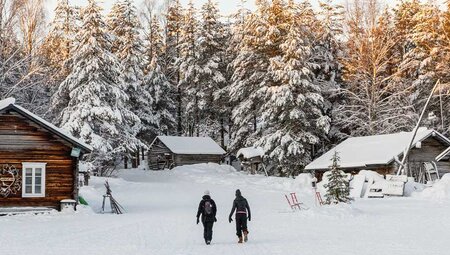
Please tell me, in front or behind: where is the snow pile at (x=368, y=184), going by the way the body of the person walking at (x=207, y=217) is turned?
in front

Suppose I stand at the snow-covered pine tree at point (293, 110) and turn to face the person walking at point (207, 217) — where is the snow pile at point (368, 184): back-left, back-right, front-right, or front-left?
front-left

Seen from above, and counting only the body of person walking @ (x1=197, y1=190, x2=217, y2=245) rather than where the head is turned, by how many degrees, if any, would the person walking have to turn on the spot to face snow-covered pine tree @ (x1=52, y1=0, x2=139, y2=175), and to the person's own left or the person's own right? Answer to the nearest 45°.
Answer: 0° — they already face it

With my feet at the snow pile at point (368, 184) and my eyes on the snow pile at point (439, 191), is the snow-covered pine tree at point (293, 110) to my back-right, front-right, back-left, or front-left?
back-left

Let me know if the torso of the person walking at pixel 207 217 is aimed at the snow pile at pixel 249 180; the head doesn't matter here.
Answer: yes

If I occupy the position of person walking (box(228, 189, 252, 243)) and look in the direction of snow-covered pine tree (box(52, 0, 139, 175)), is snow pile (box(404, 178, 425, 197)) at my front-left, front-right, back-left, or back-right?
front-right

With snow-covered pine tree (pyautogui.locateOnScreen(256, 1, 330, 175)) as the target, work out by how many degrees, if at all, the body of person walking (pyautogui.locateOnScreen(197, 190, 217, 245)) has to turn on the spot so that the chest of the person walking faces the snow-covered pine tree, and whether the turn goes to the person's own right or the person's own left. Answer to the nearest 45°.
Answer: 0° — they already face it

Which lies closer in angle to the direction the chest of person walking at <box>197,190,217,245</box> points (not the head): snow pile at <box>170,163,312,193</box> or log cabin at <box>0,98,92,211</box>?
the snow pile

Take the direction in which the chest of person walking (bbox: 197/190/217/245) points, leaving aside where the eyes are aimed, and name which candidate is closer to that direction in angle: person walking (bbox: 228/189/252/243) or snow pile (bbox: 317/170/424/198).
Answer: the snow pile

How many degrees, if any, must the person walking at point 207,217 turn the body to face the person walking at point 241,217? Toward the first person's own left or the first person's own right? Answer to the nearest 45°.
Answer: approximately 90° to the first person's own right

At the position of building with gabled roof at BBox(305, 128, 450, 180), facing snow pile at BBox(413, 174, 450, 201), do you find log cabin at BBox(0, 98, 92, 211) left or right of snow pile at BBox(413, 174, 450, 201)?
right

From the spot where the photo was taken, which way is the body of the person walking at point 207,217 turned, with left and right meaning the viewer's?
facing away from the viewer

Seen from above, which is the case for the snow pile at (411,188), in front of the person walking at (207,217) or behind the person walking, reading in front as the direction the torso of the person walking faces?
in front
